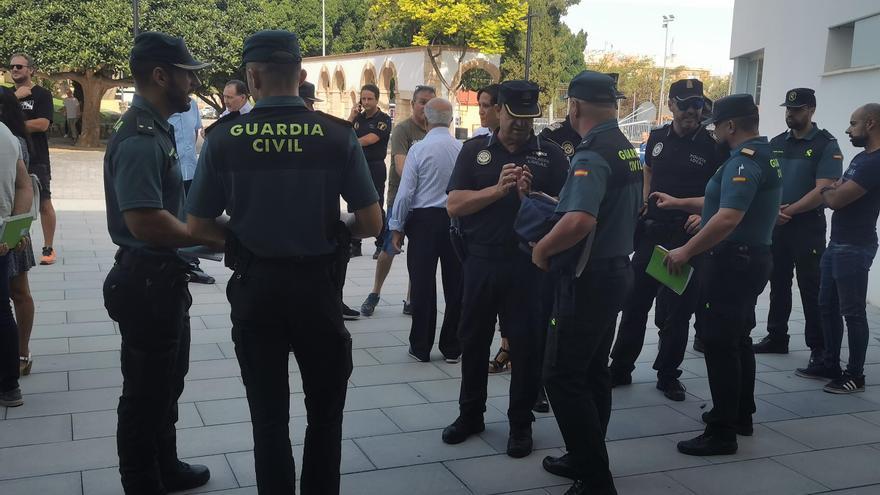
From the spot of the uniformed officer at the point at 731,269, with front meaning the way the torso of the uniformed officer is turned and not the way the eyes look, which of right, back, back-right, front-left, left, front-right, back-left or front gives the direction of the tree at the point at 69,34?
front-right

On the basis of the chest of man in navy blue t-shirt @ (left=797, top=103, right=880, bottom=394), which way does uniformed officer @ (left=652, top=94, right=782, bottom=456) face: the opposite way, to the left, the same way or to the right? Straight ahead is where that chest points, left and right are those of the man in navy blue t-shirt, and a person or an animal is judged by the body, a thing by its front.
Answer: the same way

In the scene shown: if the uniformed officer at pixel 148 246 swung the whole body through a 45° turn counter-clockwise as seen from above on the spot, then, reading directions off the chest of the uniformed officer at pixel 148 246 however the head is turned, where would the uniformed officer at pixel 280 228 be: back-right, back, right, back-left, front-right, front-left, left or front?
right

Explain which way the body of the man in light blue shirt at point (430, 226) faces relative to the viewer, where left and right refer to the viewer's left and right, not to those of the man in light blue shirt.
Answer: facing away from the viewer

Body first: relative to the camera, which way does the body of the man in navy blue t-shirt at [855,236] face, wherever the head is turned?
to the viewer's left

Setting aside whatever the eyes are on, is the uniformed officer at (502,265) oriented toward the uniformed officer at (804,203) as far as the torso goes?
no

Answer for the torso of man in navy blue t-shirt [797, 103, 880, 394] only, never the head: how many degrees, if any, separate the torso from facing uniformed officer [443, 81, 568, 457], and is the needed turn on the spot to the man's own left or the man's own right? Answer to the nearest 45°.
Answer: approximately 45° to the man's own left

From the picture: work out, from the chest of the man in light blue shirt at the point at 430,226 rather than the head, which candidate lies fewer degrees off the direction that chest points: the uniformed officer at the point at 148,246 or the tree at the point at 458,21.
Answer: the tree

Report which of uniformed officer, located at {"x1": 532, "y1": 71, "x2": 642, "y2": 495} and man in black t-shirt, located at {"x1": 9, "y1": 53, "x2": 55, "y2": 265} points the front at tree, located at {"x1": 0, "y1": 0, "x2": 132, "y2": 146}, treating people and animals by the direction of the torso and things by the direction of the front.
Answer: the uniformed officer

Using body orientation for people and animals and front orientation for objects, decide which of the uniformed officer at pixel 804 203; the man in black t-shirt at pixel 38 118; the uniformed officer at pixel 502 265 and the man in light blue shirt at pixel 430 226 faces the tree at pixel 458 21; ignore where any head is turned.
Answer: the man in light blue shirt

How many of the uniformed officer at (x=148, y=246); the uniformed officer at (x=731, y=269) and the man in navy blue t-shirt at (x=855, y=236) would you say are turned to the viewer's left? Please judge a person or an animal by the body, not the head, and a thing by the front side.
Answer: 2

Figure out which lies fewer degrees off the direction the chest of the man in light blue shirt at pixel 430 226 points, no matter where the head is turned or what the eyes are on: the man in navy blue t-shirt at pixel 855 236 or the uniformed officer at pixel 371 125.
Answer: the uniformed officer

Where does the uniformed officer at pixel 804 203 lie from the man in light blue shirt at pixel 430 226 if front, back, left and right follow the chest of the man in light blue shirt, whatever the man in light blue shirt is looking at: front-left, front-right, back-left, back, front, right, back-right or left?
right

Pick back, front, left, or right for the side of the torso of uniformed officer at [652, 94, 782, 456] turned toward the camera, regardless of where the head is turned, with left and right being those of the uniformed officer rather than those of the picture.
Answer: left

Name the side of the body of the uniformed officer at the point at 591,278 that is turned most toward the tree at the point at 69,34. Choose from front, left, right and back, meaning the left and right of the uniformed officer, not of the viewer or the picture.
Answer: front

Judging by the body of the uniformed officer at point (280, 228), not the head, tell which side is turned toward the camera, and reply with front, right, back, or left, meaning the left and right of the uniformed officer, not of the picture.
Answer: back

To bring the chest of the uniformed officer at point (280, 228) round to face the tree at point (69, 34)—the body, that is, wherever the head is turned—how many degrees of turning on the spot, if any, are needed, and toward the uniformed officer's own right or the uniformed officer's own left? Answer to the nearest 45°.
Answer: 0° — they already face it

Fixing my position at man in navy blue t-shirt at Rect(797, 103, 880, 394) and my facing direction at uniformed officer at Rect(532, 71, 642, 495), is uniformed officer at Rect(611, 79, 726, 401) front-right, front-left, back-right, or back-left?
front-right
